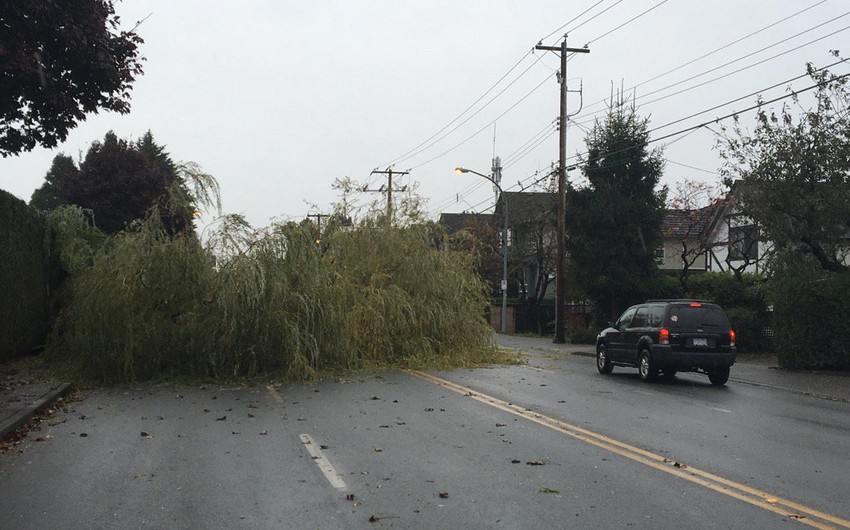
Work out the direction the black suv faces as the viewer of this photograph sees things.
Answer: facing away from the viewer and to the left of the viewer

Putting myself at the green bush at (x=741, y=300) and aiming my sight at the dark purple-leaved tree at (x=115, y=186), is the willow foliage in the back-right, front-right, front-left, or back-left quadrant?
front-left

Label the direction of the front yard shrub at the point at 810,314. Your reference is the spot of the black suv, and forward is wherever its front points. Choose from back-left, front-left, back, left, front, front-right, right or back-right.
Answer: right

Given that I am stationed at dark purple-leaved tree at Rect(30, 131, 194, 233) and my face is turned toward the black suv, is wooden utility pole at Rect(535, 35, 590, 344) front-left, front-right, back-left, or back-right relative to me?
front-left

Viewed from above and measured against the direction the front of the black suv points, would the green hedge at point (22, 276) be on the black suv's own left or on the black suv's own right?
on the black suv's own left

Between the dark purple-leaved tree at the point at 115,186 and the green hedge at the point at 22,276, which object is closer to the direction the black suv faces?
the dark purple-leaved tree

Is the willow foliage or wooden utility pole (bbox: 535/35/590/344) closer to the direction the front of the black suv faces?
the wooden utility pole

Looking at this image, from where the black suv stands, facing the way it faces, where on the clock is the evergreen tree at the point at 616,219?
The evergreen tree is roughly at 1 o'clock from the black suv.

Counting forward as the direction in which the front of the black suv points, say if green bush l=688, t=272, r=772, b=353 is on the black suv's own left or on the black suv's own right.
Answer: on the black suv's own right
